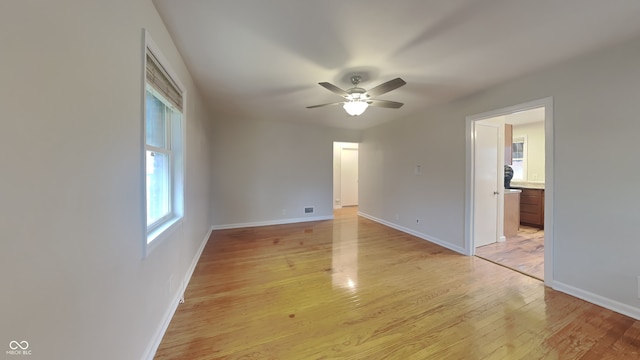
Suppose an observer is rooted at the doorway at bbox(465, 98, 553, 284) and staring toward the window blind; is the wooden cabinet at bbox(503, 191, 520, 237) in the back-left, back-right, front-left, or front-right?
back-right

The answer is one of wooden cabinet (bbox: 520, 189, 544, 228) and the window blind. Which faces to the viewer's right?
the window blind

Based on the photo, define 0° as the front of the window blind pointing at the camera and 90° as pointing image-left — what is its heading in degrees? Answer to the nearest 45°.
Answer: approximately 270°

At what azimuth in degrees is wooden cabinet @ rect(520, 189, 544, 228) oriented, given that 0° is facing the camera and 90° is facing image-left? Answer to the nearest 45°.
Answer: approximately 45°

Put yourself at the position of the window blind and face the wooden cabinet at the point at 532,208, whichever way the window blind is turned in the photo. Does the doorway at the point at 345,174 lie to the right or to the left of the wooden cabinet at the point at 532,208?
left

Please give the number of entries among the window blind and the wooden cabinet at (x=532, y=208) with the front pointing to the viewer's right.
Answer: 1
